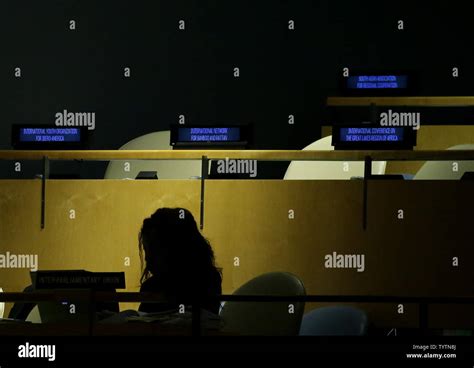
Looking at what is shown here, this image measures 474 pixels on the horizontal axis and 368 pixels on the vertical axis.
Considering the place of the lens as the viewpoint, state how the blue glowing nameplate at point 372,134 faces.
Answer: facing the viewer

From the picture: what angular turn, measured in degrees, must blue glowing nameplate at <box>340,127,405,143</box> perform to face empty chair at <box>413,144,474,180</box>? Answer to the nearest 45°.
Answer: approximately 135° to its left

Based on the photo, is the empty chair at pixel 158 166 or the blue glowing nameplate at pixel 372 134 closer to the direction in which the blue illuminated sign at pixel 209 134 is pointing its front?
the blue glowing nameplate

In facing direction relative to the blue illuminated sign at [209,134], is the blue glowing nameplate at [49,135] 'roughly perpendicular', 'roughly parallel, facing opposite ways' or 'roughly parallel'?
roughly parallel

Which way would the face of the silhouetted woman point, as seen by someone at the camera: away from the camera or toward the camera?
toward the camera

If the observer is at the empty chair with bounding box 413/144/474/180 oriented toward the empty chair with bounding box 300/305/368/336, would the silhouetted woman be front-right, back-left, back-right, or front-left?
front-right

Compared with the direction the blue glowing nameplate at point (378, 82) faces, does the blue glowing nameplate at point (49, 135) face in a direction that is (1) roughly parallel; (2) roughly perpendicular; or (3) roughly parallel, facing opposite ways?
roughly parallel

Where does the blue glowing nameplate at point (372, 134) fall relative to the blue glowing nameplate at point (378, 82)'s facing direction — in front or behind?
in front

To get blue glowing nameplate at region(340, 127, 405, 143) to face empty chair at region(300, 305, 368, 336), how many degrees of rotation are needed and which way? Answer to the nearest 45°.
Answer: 0° — it already faces it

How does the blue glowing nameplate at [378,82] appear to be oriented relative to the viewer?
toward the camera

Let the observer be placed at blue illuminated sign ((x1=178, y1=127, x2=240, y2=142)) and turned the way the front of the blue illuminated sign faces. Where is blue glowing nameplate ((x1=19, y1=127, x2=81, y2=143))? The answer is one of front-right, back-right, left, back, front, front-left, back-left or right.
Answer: right

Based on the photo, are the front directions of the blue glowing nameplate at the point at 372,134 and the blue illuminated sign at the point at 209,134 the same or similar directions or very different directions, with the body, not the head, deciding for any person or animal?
same or similar directions

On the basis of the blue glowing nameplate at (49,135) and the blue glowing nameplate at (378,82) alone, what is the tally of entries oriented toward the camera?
2
